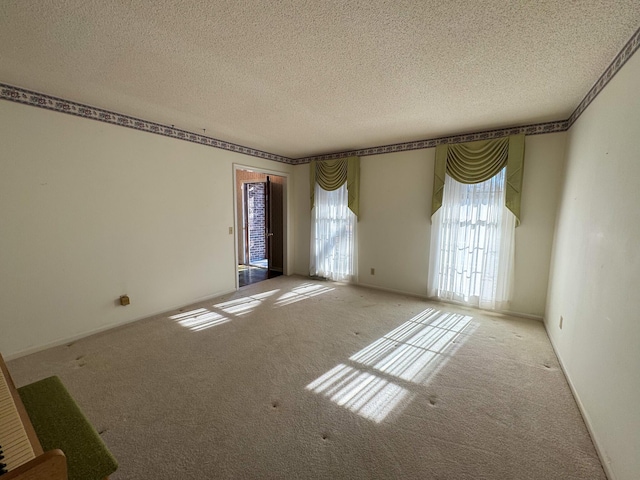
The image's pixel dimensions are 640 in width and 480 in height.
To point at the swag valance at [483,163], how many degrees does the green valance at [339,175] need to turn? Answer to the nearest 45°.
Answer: approximately 90° to its left

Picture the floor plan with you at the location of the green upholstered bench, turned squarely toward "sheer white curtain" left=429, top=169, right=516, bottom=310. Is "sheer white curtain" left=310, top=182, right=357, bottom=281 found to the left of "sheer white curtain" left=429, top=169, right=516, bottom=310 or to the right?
left

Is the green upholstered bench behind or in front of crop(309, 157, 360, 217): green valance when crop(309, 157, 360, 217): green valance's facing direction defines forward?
in front

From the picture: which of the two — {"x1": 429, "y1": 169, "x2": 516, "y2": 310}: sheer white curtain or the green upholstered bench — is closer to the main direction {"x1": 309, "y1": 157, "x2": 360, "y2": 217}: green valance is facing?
the green upholstered bench

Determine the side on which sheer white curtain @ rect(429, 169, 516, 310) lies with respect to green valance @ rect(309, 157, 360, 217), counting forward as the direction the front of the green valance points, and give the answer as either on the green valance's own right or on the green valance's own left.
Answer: on the green valance's own left

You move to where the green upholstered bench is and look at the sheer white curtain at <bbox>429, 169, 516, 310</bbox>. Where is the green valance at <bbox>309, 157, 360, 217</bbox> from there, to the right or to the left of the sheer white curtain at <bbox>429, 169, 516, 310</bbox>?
left

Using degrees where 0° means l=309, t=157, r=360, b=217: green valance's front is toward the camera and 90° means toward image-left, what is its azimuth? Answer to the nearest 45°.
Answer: approximately 45°
